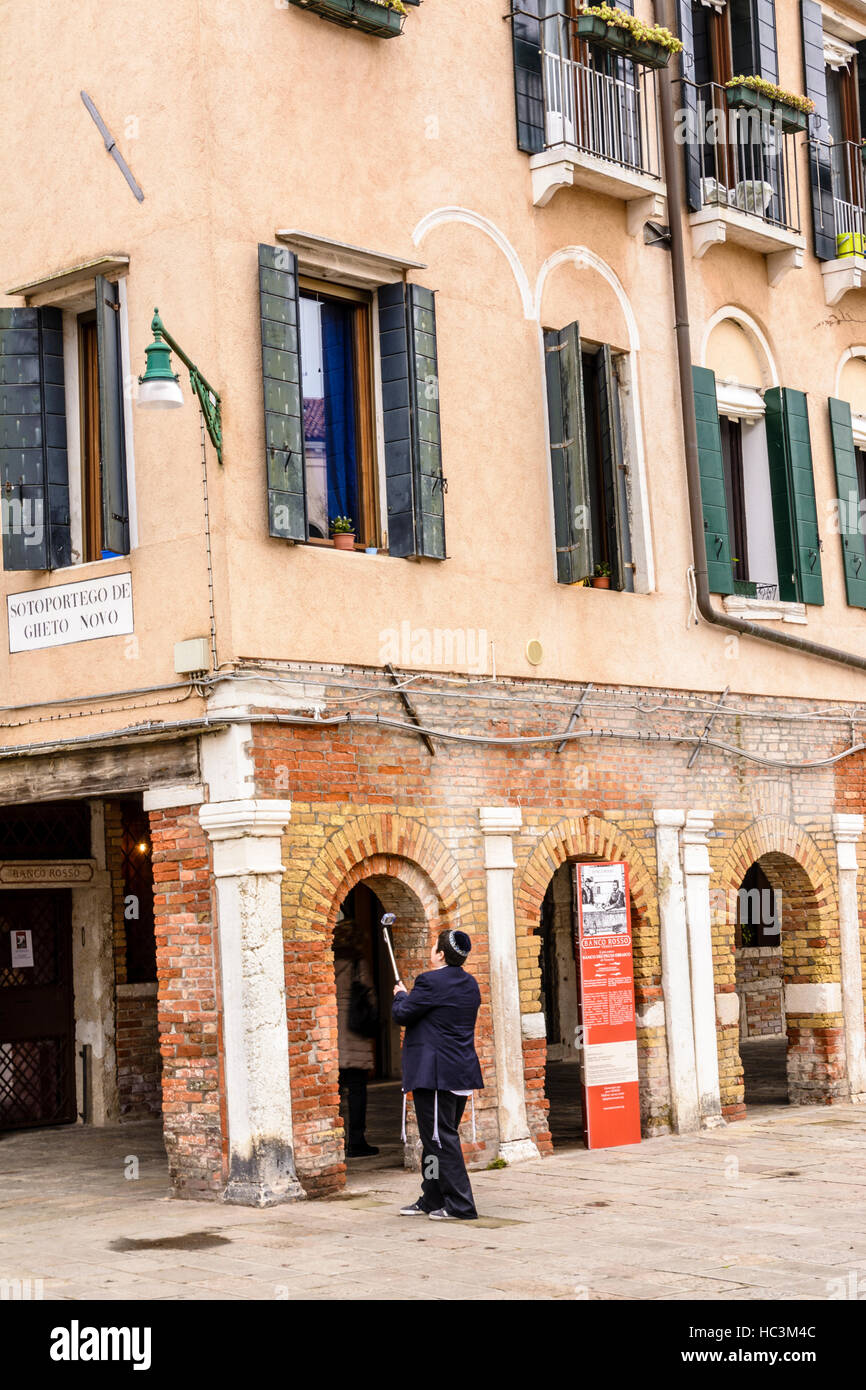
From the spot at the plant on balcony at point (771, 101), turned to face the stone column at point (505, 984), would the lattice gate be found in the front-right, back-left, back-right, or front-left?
front-right

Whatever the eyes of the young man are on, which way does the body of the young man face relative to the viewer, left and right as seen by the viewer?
facing away from the viewer and to the left of the viewer

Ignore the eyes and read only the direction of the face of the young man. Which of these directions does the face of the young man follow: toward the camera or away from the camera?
away from the camera
